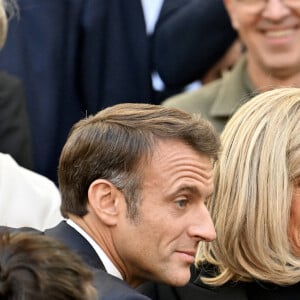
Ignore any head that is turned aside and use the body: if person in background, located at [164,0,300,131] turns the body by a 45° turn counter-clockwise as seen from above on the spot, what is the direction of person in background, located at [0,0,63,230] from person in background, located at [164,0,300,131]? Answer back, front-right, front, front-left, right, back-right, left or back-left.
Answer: right

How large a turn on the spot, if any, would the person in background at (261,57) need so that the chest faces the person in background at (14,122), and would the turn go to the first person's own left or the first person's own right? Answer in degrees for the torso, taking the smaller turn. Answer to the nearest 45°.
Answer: approximately 45° to the first person's own right

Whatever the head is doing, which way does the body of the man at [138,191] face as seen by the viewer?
to the viewer's right

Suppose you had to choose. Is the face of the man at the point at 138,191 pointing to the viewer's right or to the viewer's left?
to the viewer's right

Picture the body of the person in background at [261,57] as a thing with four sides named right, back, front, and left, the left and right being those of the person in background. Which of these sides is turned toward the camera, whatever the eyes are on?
front

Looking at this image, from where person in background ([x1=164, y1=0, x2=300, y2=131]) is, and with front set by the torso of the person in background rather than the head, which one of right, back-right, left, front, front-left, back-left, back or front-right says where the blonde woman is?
front

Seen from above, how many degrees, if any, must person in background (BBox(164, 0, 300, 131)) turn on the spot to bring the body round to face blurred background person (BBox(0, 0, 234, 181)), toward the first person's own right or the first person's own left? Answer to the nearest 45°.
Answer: approximately 90° to the first person's own right

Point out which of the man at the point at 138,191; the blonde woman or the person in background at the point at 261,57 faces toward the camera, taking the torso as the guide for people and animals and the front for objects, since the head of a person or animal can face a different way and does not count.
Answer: the person in background

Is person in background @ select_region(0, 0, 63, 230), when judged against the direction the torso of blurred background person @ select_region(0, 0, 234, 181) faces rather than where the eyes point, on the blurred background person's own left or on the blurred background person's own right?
on the blurred background person's own right
